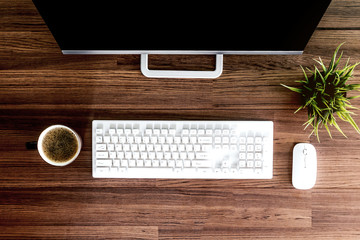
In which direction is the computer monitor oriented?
toward the camera

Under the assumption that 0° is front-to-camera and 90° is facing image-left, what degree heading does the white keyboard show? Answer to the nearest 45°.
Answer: approximately 0°

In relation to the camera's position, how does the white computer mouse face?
facing away from the viewer

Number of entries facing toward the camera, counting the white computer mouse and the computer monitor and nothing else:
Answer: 1

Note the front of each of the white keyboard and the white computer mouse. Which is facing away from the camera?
the white computer mouse

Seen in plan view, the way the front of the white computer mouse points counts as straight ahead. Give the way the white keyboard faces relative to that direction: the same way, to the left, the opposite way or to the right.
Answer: the opposite way

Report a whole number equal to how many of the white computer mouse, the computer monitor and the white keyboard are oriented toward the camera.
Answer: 2
